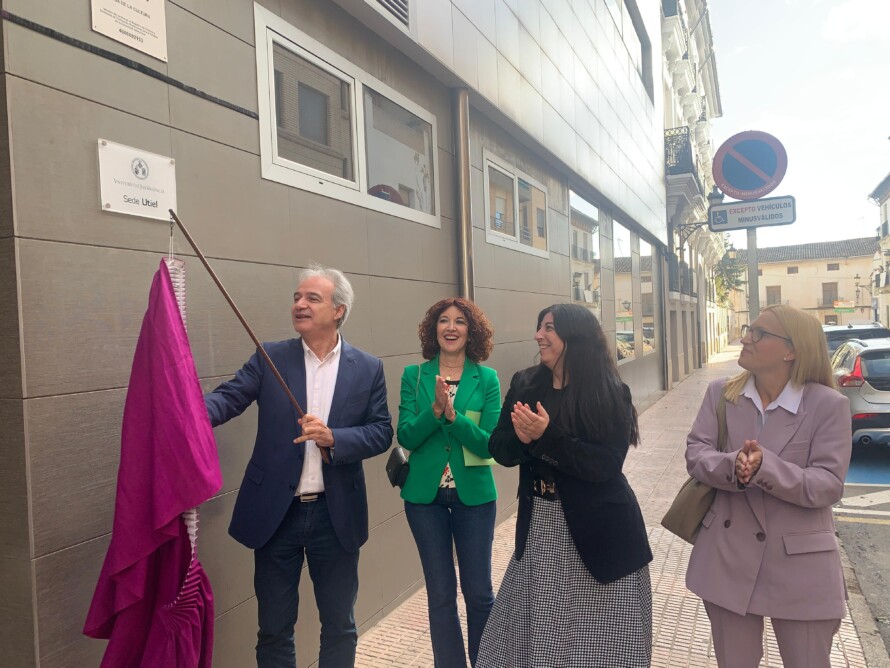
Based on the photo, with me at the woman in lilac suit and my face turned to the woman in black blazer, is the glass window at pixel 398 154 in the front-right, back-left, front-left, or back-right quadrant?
front-right

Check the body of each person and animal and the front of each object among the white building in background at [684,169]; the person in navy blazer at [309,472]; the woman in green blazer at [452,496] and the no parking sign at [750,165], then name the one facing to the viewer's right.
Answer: the white building in background

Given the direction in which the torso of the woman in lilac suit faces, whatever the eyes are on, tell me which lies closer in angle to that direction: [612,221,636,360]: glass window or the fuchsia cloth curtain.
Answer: the fuchsia cloth curtain

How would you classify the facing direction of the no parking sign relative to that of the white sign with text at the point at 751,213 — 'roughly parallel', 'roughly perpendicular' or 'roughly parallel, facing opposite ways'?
roughly parallel

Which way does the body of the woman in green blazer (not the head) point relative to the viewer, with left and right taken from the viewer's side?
facing the viewer

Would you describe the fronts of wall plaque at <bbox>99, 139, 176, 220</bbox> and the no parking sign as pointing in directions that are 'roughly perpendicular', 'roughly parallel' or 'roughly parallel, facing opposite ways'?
roughly perpendicular

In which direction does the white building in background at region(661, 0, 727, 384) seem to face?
to the viewer's right

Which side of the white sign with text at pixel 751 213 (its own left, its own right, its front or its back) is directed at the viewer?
front

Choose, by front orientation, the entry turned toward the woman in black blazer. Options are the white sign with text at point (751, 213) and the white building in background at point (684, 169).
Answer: the white sign with text

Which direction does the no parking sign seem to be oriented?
toward the camera

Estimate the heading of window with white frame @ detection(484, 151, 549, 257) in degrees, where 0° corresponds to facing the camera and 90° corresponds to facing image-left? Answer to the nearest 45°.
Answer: approximately 315°

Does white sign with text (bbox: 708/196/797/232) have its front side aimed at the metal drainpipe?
no

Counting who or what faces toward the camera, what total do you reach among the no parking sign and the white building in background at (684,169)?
1

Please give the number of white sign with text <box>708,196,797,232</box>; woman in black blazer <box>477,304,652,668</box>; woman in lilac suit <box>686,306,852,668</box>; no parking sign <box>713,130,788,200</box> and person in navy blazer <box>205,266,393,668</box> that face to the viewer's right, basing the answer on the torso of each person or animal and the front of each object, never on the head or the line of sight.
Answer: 0

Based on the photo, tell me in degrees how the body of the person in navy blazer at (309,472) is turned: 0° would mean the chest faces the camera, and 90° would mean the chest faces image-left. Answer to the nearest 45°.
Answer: approximately 0°

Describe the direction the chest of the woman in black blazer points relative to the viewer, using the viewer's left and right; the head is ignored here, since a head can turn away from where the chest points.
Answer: facing the viewer and to the left of the viewer

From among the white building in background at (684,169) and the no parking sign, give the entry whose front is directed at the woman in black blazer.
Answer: the no parking sign

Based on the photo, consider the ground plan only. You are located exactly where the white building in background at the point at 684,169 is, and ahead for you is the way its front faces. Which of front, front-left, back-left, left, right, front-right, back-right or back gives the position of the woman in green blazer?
right

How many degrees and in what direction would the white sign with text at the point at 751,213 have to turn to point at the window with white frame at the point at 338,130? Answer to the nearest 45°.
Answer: approximately 45° to its right
